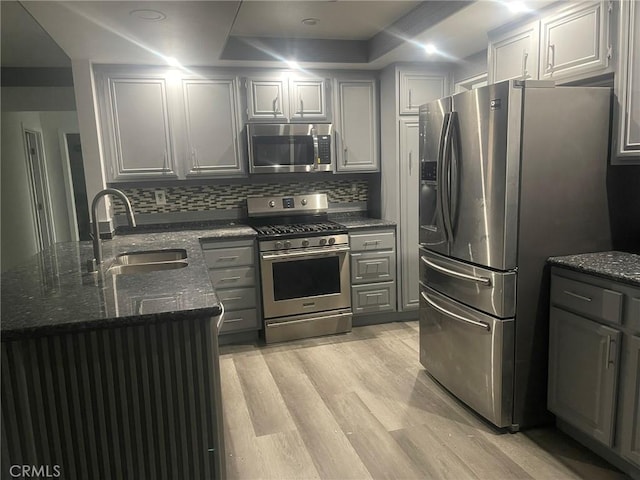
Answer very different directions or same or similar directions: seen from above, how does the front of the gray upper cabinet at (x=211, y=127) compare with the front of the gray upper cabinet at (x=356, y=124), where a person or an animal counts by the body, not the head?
same or similar directions

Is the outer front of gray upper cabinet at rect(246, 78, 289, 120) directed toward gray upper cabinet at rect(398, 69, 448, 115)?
no

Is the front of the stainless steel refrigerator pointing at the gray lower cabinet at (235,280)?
no

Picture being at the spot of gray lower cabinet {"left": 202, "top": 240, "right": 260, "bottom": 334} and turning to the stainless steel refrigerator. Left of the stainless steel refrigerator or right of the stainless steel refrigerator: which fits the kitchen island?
right

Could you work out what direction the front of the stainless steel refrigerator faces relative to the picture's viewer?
facing the viewer and to the left of the viewer

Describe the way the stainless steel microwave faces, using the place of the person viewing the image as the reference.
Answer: facing the viewer

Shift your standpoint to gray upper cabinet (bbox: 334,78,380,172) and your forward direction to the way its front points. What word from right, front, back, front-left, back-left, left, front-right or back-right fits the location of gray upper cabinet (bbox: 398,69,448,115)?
left

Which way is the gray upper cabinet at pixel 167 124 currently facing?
toward the camera

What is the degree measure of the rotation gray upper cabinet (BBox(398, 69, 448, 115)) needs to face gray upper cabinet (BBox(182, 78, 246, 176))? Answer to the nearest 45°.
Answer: approximately 90° to its right

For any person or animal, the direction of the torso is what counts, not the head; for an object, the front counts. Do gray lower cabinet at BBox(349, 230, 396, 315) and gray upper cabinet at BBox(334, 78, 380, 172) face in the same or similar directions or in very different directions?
same or similar directions

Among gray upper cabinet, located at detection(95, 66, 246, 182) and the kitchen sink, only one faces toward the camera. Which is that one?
the gray upper cabinet

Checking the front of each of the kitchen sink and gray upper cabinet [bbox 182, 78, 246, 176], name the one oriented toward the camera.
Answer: the gray upper cabinet

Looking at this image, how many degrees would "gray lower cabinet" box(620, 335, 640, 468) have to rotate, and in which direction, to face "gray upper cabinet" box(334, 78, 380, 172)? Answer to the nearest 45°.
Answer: approximately 90° to its right

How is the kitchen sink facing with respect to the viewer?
to the viewer's right

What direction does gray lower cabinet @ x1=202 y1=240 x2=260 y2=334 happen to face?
toward the camera

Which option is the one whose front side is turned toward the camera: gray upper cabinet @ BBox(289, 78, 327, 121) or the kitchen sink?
the gray upper cabinet

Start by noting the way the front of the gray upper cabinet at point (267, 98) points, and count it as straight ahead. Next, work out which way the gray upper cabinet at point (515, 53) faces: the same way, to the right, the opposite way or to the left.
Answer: to the right
